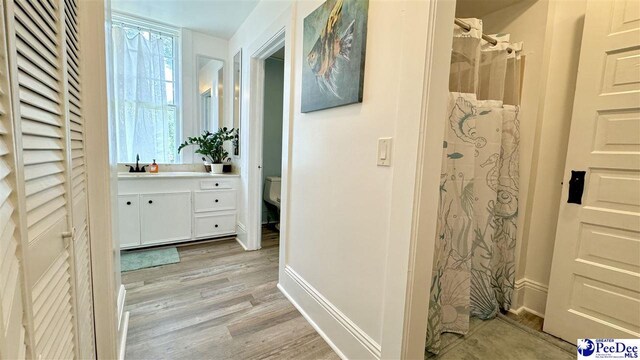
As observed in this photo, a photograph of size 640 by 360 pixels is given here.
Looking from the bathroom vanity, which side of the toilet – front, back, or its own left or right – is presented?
right

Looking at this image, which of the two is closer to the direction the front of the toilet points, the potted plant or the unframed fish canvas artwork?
the unframed fish canvas artwork

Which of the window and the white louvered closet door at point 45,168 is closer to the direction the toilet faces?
the white louvered closet door

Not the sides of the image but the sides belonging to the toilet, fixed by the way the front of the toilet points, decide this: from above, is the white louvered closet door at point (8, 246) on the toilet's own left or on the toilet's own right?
on the toilet's own right

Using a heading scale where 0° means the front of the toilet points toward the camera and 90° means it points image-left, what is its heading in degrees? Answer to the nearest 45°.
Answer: approximately 315°

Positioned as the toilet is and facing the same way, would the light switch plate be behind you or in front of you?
in front

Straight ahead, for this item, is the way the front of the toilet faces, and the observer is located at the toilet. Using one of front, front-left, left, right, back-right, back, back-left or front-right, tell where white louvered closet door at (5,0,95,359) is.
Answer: front-right

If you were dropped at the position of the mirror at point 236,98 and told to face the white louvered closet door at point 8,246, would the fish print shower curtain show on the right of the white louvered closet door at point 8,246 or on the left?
left
